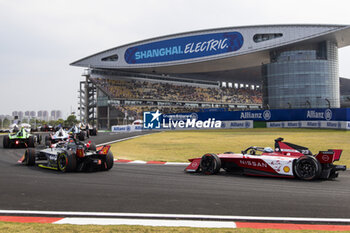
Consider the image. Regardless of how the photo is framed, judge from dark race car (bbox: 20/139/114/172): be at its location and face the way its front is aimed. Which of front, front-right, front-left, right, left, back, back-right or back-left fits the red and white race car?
back

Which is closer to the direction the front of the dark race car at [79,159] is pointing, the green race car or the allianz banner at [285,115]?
the green race car

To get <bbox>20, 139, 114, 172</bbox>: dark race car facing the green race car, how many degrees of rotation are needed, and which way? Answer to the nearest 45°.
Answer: approximately 45° to its right

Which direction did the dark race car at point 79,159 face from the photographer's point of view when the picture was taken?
facing away from the viewer and to the left of the viewer

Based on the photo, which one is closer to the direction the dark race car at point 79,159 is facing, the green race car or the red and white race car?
the green race car

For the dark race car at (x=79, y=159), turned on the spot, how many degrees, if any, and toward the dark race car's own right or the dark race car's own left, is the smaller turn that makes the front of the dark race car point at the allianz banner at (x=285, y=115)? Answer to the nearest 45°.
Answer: approximately 90° to the dark race car's own right
